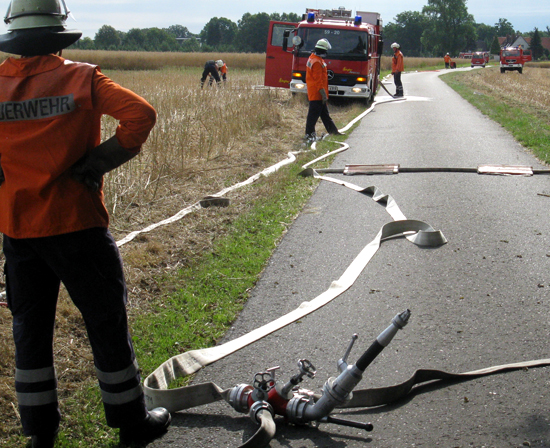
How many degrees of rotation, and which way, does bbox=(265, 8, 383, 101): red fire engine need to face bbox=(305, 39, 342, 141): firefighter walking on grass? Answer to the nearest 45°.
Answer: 0° — it already faces them

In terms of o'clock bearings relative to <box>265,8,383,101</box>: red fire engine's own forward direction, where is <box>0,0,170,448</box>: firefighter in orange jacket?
The firefighter in orange jacket is roughly at 12 o'clock from the red fire engine.

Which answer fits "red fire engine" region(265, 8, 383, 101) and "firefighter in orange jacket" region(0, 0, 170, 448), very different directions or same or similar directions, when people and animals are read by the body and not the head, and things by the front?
very different directions

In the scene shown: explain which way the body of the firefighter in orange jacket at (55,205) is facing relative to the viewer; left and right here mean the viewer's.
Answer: facing away from the viewer and to the right of the viewer

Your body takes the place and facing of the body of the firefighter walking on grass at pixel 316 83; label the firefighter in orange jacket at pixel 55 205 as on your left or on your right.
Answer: on your right

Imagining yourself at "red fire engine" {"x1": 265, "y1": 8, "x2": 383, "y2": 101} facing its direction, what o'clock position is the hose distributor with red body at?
The hose distributor with red body is roughly at 12 o'clock from the red fire engine.

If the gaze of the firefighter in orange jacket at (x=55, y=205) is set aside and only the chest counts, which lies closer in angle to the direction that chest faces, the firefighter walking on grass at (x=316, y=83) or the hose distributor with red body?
the firefighter walking on grass

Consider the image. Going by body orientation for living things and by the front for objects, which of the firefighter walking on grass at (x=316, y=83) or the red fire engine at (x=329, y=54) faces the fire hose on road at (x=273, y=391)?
the red fire engine

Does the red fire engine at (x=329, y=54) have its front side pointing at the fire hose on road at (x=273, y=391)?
yes

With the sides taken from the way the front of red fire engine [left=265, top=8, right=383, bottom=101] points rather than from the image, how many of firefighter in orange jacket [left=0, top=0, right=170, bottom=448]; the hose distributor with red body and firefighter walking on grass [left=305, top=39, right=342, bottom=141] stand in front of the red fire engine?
3

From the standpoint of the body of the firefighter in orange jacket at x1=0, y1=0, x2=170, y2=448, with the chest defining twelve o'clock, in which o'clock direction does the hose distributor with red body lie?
The hose distributor with red body is roughly at 2 o'clock from the firefighter in orange jacket.

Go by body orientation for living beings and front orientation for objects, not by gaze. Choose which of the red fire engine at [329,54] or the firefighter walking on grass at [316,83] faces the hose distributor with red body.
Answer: the red fire engine

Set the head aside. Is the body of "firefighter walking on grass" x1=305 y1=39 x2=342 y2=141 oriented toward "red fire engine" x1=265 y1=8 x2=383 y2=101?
no

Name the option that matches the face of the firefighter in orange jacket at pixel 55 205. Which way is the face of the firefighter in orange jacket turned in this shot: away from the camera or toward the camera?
away from the camera

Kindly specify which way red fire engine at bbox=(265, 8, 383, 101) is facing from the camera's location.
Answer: facing the viewer
